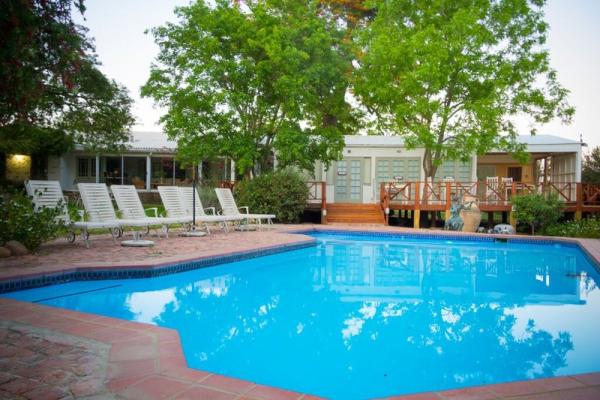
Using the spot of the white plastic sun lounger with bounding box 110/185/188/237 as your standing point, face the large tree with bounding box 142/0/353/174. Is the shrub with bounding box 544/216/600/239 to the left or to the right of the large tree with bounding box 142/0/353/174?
right

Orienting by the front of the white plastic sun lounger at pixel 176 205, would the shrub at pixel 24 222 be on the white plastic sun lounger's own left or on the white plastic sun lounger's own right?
on the white plastic sun lounger's own right

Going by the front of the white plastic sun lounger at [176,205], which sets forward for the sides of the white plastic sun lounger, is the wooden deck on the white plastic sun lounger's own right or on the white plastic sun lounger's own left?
on the white plastic sun lounger's own left

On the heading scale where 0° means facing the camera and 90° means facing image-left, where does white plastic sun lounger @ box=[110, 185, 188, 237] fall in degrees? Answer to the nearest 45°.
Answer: approximately 315°

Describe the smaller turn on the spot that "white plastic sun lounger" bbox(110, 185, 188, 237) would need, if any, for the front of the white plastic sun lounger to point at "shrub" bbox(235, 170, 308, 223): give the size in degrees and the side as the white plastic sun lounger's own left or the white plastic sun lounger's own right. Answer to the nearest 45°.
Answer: approximately 90° to the white plastic sun lounger's own left

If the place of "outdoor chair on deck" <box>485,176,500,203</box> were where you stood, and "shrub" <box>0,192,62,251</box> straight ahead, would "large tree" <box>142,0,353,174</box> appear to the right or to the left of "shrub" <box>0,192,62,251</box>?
right

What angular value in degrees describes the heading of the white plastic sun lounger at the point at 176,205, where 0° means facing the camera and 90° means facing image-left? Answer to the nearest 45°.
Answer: approximately 315°

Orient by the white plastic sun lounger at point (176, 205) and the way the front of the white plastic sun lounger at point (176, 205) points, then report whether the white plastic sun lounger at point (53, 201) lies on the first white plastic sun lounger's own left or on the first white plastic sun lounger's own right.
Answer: on the first white plastic sun lounger's own right
